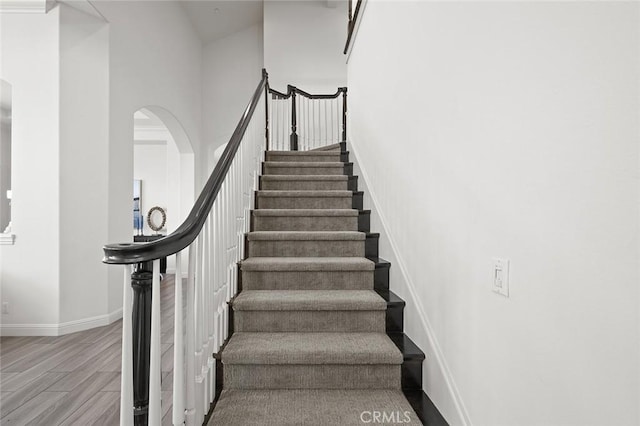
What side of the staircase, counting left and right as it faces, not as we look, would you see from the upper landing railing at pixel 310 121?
back

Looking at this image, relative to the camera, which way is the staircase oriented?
toward the camera

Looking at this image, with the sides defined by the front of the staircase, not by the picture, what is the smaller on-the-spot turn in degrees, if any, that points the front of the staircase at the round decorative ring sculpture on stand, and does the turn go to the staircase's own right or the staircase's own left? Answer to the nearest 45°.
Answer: approximately 135° to the staircase's own right
